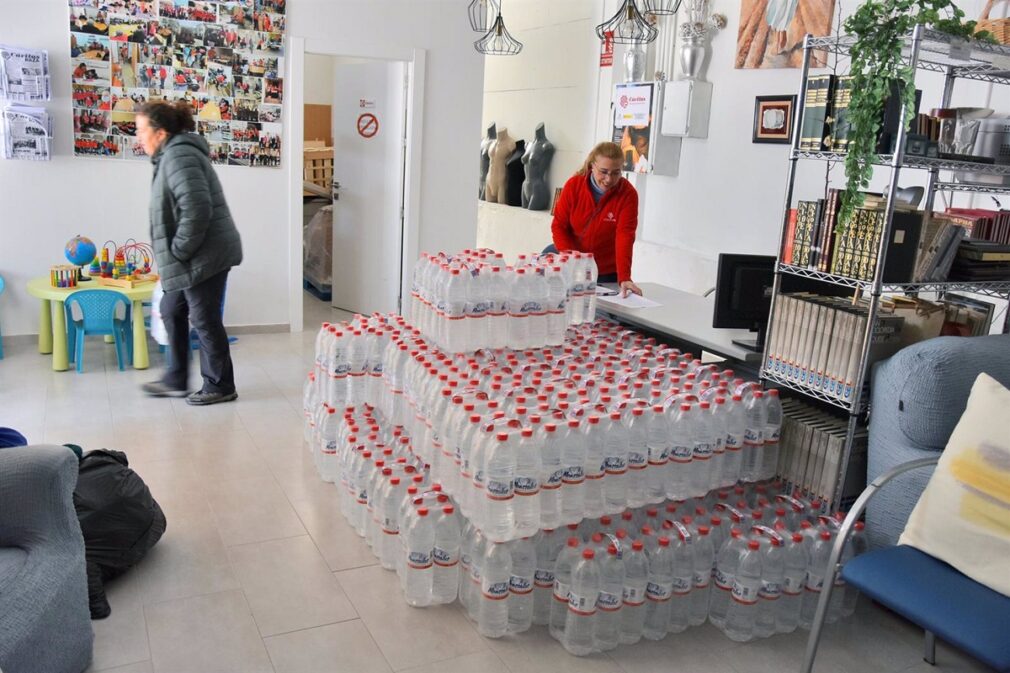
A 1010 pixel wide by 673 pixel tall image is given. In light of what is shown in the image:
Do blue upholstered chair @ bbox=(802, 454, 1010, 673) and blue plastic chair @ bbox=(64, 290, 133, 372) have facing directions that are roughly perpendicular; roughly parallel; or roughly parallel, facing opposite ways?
roughly perpendicular

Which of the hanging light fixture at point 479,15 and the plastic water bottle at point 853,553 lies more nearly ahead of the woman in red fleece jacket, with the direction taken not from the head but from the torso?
the plastic water bottle

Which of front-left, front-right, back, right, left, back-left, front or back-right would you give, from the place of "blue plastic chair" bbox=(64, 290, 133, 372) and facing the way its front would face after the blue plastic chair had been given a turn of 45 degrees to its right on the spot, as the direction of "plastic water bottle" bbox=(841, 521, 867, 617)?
right

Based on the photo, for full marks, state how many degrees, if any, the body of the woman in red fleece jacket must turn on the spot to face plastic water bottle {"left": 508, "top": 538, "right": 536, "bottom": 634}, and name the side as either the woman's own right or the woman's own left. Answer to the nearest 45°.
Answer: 0° — they already face it

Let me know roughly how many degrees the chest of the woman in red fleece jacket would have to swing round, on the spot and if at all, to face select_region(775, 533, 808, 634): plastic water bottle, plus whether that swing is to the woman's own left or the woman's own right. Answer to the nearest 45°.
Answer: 0° — they already face it

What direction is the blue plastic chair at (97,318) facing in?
away from the camera

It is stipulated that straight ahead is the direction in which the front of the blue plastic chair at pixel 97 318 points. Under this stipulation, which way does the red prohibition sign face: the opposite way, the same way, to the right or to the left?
the opposite way

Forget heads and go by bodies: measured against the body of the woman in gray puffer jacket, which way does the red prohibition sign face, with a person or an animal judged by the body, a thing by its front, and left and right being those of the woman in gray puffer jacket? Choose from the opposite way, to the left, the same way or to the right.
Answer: to the left

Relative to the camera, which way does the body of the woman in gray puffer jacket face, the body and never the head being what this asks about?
to the viewer's left

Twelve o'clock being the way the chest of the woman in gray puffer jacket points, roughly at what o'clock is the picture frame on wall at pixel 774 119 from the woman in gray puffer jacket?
The picture frame on wall is roughly at 6 o'clock from the woman in gray puffer jacket.

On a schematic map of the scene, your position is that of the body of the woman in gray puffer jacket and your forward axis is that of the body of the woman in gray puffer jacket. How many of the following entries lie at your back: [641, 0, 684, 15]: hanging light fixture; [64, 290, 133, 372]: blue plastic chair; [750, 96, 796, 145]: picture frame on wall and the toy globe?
2

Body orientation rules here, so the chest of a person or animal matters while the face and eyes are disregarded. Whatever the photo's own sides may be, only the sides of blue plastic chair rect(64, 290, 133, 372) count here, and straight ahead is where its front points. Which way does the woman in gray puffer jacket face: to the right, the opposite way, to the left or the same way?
to the left

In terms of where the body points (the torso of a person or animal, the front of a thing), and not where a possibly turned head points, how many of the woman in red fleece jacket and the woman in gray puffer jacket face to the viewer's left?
1

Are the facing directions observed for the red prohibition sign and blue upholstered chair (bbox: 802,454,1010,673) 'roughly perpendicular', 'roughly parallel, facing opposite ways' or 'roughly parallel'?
roughly perpendicular

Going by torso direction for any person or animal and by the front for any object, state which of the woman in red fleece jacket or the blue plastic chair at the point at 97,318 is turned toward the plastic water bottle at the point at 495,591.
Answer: the woman in red fleece jacket

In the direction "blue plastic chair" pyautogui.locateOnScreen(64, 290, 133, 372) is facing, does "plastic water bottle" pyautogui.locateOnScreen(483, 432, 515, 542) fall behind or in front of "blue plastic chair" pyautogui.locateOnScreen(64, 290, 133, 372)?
behind
